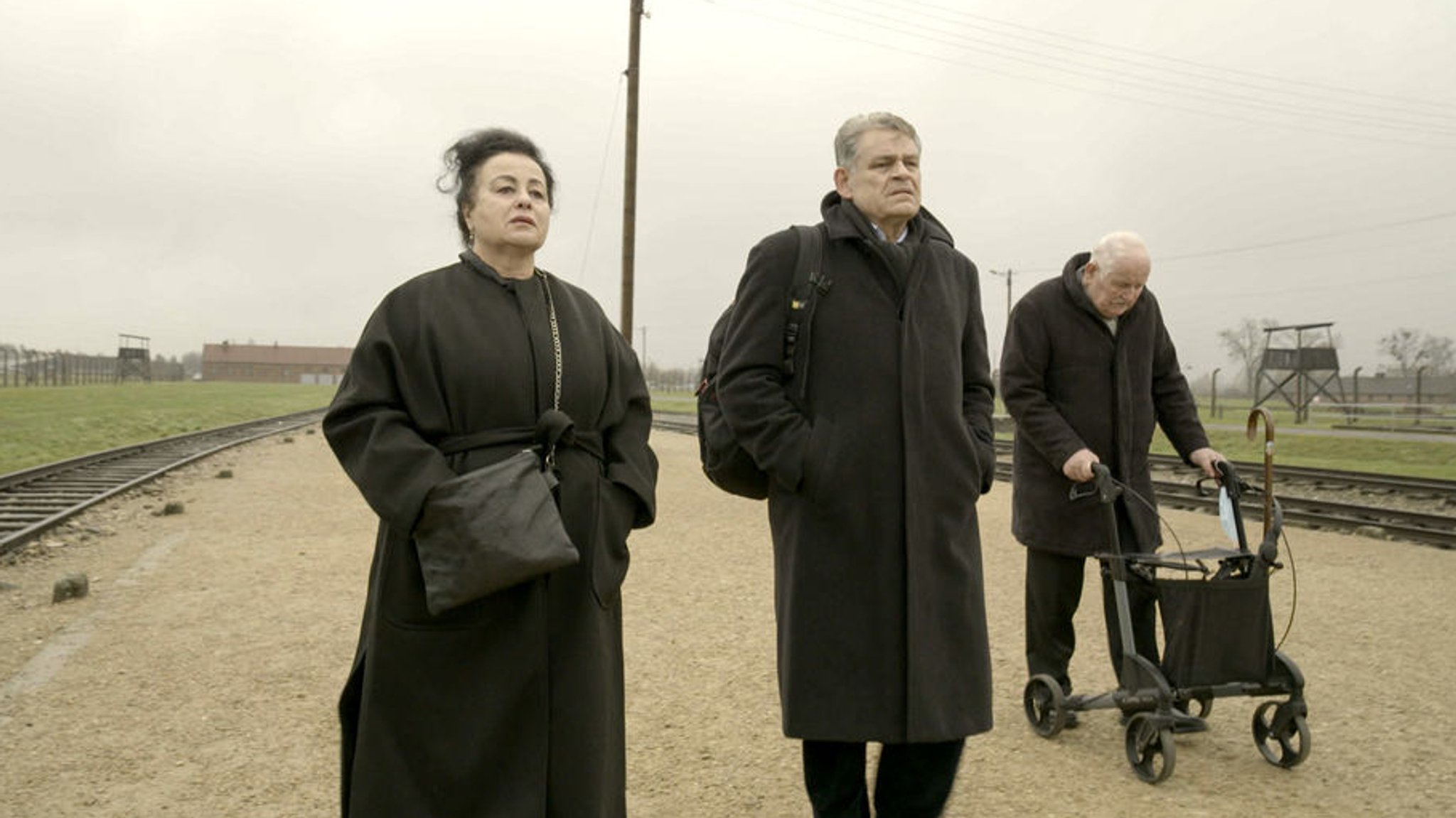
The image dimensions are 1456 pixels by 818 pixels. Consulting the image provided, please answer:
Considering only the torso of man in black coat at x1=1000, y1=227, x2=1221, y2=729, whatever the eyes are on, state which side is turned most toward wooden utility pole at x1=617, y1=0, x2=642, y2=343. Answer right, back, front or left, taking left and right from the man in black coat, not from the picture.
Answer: back

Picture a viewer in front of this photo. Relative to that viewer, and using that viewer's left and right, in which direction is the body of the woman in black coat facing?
facing the viewer and to the right of the viewer

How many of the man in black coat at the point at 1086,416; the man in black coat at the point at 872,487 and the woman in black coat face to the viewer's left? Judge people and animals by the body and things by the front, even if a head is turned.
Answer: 0

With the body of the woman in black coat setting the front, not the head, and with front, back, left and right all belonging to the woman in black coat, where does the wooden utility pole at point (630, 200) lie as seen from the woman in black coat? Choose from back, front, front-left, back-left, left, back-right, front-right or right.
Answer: back-left

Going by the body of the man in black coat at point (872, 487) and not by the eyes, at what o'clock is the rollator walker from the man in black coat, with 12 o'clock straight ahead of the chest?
The rollator walker is roughly at 9 o'clock from the man in black coat.

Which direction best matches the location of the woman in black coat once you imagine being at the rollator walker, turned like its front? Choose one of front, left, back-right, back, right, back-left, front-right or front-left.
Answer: right

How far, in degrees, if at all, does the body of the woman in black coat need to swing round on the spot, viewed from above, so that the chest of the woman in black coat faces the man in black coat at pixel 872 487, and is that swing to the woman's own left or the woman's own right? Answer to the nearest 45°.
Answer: approximately 45° to the woman's own left

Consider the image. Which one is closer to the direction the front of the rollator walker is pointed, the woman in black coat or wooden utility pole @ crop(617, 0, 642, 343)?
the woman in black coat

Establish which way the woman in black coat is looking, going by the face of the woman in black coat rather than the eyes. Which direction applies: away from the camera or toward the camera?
toward the camera

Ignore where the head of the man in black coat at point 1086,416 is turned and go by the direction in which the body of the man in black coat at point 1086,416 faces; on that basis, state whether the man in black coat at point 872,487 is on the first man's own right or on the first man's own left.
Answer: on the first man's own right

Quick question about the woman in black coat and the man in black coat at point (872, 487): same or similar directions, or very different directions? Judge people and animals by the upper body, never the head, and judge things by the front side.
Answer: same or similar directions
